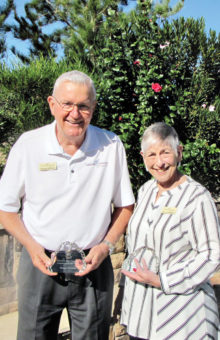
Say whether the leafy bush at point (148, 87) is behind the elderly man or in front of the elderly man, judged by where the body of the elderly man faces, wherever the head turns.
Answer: behind

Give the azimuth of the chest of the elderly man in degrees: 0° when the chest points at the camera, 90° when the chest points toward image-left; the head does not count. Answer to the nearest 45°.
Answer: approximately 0°

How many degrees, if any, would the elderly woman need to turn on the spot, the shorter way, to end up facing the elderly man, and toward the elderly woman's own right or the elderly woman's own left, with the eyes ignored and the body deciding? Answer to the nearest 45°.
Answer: approximately 45° to the elderly woman's own right

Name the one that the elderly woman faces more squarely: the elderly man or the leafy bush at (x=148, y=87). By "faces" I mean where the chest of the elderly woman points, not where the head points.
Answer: the elderly man

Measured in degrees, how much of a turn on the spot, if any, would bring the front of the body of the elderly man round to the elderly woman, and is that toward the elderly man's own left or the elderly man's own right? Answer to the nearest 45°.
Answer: approximately 90° to the elderly man's own left
